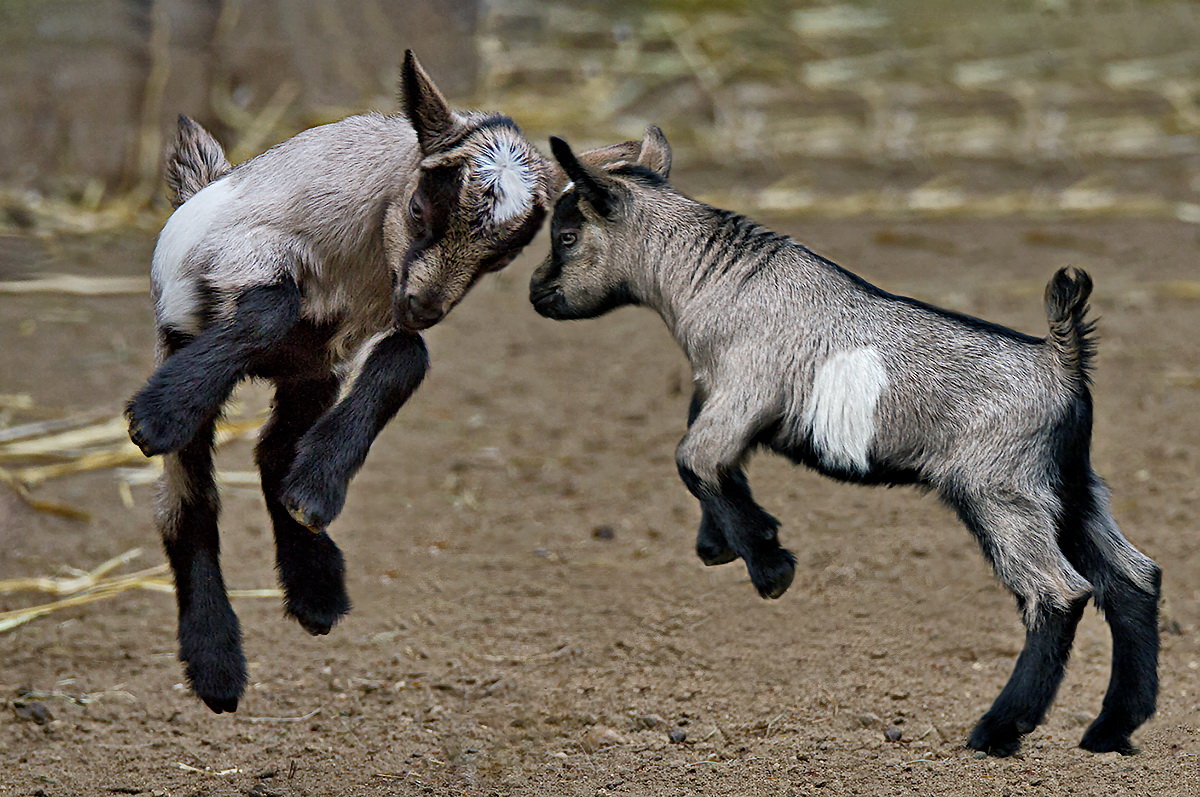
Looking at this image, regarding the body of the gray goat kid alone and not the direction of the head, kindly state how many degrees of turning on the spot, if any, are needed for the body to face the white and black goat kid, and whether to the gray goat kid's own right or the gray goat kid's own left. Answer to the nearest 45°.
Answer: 0° — it already faces it

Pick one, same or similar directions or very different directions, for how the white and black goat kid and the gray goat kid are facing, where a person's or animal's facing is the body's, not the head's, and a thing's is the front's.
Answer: very different directions

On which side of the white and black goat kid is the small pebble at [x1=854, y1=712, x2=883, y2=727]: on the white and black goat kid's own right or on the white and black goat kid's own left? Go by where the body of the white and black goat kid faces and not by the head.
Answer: on the white and black goat kid's own left

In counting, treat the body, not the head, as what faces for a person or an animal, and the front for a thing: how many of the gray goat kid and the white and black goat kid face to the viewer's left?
1

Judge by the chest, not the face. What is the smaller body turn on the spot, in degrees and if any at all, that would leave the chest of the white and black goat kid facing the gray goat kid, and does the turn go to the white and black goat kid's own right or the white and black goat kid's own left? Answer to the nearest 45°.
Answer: approximately 45° to the white and black goat kid's own left

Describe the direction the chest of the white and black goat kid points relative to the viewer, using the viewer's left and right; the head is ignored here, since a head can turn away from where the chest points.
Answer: facing the viewer and to the right of the viewer

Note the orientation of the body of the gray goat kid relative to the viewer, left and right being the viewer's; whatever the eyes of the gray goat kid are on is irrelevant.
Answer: facing to the left of the viewer
